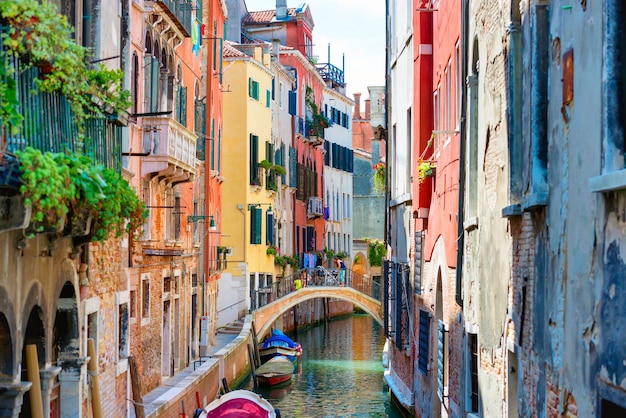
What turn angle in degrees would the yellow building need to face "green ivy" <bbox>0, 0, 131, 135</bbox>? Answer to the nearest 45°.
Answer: approximately 45° to its right

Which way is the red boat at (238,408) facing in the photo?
away from the camera

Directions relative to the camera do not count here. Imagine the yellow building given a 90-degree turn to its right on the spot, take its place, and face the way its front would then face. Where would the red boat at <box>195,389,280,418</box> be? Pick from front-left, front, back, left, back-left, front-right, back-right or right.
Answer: front-left

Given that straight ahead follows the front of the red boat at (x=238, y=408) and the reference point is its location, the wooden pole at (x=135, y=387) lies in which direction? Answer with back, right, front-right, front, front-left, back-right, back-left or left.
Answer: back-left

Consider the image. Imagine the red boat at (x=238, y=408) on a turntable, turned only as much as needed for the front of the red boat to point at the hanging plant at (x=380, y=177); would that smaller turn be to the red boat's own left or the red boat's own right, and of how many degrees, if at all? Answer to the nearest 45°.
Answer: approximately 45° to the red boat's own right

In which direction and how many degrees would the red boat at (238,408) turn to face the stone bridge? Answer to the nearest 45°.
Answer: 0° — it already faces it

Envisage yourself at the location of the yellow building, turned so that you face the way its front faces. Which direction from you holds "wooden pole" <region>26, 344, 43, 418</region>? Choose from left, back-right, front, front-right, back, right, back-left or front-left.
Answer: front-right

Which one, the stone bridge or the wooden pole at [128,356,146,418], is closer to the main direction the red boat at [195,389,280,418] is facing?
the stone bridge

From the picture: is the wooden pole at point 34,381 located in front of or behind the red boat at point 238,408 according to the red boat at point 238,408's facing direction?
behind

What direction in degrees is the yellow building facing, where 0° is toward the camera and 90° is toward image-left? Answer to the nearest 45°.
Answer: approximately 315°

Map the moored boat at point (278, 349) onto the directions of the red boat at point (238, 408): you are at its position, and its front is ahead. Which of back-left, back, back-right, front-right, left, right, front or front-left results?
front

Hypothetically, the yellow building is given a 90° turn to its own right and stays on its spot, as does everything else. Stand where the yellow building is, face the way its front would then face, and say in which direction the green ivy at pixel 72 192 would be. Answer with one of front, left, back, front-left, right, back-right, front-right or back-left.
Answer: front-left

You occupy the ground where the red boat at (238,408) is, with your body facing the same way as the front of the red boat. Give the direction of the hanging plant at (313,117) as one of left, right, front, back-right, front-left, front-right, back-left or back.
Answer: front
